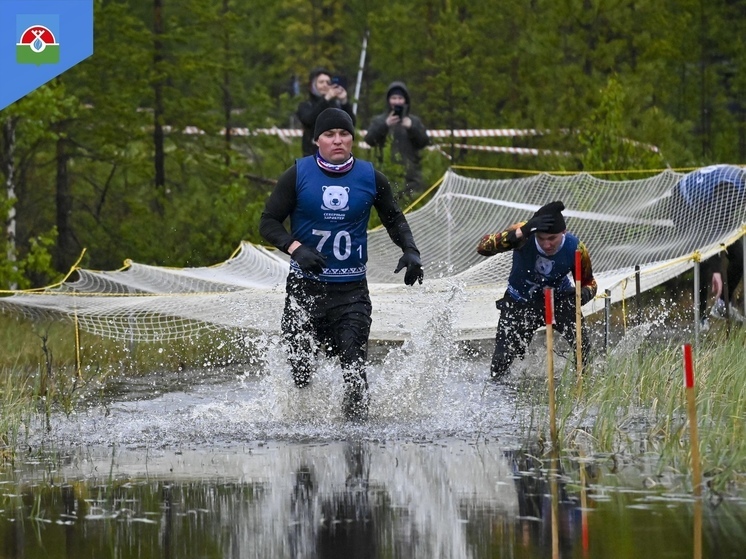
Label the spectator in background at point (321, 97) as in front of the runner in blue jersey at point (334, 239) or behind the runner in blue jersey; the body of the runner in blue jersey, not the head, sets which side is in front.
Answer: behind

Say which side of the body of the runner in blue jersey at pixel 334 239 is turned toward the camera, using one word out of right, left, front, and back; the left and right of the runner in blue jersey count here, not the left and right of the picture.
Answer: front

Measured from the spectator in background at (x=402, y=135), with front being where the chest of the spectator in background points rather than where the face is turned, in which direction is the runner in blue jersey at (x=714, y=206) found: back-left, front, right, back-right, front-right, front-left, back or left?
front-left

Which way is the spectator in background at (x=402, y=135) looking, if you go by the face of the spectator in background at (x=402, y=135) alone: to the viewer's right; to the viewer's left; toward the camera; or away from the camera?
toward the camera

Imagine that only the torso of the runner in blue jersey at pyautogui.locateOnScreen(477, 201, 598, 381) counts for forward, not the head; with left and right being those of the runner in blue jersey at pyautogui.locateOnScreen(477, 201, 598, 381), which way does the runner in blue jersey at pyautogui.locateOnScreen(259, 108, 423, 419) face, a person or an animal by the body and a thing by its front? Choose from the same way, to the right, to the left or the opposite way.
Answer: the same way

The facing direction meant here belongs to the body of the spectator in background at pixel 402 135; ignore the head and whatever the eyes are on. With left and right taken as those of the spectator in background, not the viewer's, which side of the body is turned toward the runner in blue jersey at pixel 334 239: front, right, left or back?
front

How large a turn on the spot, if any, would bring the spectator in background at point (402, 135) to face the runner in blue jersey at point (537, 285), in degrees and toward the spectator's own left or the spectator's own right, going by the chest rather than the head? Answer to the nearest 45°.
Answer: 0° — they already face them

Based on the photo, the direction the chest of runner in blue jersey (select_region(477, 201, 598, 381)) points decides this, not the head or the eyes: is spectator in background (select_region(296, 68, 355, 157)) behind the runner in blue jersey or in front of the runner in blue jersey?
behind

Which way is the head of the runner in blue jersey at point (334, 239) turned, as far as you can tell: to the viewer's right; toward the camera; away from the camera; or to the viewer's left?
toward the camera

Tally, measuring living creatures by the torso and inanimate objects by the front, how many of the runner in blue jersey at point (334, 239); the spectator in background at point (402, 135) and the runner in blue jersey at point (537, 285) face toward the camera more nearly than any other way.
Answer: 3

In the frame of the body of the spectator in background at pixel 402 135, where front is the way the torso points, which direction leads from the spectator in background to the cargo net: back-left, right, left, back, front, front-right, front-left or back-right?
front

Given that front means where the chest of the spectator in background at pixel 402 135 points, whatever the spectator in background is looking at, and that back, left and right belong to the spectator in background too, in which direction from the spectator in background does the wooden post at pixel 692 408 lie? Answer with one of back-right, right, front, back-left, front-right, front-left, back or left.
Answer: front

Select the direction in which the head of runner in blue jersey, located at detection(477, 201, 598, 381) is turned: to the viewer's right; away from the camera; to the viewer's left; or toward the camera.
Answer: toward the camera

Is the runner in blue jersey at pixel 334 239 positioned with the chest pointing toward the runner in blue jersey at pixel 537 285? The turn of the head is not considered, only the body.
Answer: no

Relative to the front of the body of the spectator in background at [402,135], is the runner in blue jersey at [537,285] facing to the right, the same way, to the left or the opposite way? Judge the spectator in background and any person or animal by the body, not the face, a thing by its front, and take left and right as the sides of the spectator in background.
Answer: the same way

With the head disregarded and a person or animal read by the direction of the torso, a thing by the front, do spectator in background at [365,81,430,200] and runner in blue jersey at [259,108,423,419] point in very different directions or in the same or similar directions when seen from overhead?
same or similar directions

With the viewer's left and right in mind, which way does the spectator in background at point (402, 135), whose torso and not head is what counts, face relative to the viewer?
facing the viewer
